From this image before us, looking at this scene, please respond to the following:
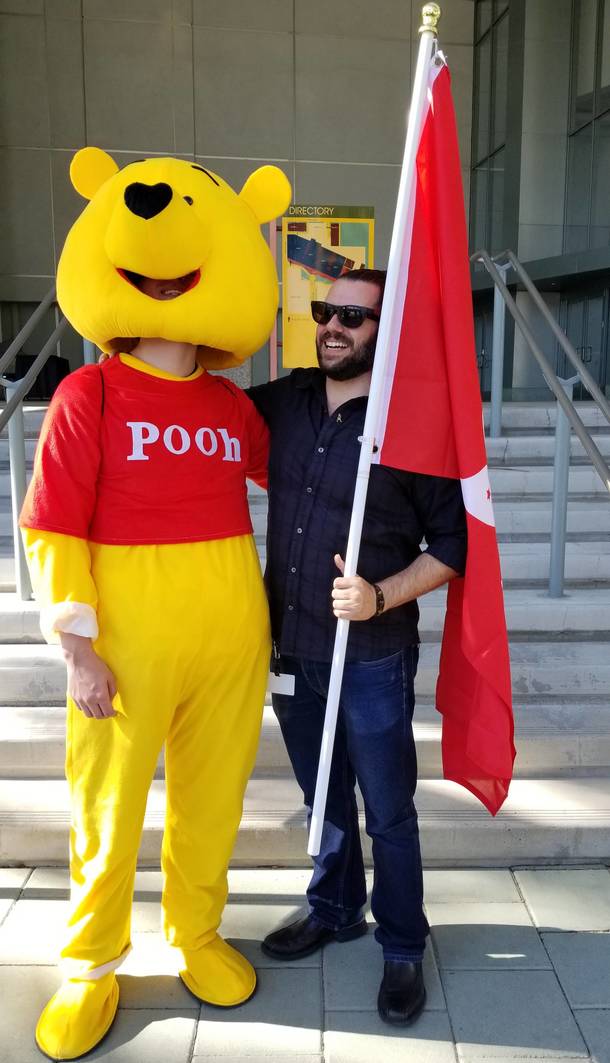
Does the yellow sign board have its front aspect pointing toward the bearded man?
yes

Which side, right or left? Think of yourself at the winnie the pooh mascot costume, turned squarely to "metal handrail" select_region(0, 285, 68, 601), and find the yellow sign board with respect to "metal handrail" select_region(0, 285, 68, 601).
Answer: right

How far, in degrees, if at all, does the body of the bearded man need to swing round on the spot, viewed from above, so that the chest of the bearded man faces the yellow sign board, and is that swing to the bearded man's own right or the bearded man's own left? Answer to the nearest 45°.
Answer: approximately 135° to the bearded man's own right

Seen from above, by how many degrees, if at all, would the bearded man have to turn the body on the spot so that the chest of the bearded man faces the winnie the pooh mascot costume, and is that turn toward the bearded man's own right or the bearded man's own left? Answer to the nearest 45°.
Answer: approximately 45° to the bearded man's own right

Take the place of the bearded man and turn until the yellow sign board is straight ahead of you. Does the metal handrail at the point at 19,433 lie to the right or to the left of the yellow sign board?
left

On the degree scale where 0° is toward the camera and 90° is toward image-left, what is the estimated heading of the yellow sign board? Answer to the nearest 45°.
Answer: approximately 0°

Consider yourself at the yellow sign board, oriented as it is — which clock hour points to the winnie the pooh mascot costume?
The winnie the pooh mascot costume is roughly at 12 o'clock from the yellow sign board.

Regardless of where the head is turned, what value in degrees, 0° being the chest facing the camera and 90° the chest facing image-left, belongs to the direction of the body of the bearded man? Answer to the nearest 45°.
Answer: approximately 45°
